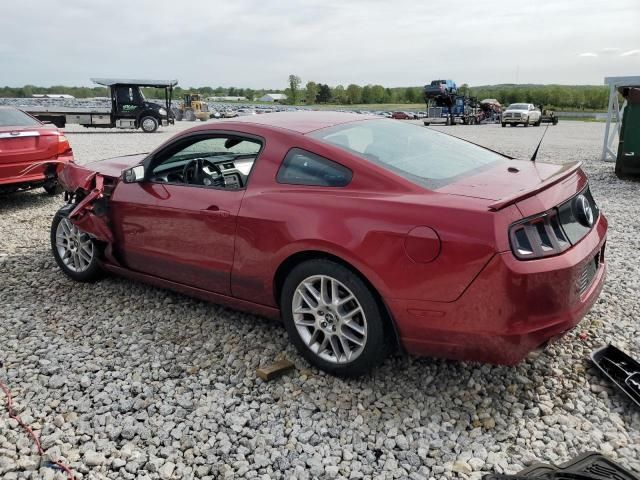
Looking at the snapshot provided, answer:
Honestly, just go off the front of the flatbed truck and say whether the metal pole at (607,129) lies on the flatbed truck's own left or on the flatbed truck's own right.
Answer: on the flatbed truck's own right

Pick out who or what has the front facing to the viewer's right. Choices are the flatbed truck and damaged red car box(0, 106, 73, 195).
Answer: the flatbed truck

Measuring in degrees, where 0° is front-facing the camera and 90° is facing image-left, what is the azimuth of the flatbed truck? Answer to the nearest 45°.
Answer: approximately 270°

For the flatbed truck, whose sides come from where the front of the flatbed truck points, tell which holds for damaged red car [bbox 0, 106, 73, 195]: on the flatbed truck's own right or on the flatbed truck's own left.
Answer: on the flatbed truck's own right

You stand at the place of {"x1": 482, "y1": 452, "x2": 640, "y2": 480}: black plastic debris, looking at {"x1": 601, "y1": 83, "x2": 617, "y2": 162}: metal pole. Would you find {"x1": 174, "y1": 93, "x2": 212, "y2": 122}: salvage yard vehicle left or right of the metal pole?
left

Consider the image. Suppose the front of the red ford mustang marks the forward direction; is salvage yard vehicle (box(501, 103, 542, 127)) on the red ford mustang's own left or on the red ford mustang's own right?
on the red ford mustang's own right

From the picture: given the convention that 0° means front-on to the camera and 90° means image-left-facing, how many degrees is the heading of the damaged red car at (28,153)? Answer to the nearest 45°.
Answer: approximately 135°

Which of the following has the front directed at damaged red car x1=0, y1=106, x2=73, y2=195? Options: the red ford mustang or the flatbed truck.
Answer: the red ford mustang

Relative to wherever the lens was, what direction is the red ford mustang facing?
facing away from the viewer and to the left of the viewer

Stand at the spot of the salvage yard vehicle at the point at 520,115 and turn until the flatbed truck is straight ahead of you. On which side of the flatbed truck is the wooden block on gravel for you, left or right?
left

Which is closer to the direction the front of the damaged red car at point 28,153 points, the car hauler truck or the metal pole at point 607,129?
the car hauler truck

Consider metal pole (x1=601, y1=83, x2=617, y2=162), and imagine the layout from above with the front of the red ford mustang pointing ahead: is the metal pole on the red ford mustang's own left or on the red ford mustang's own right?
on the red ford mustang's own right
